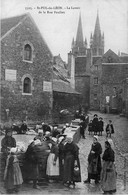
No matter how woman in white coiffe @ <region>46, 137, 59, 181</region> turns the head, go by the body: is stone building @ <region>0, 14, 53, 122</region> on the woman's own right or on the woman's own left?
on the woman's own right

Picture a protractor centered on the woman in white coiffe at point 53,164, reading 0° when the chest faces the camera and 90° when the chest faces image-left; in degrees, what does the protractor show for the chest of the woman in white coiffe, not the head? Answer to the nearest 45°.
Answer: approximately 45°

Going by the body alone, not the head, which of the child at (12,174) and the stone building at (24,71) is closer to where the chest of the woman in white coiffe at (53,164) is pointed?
the child
